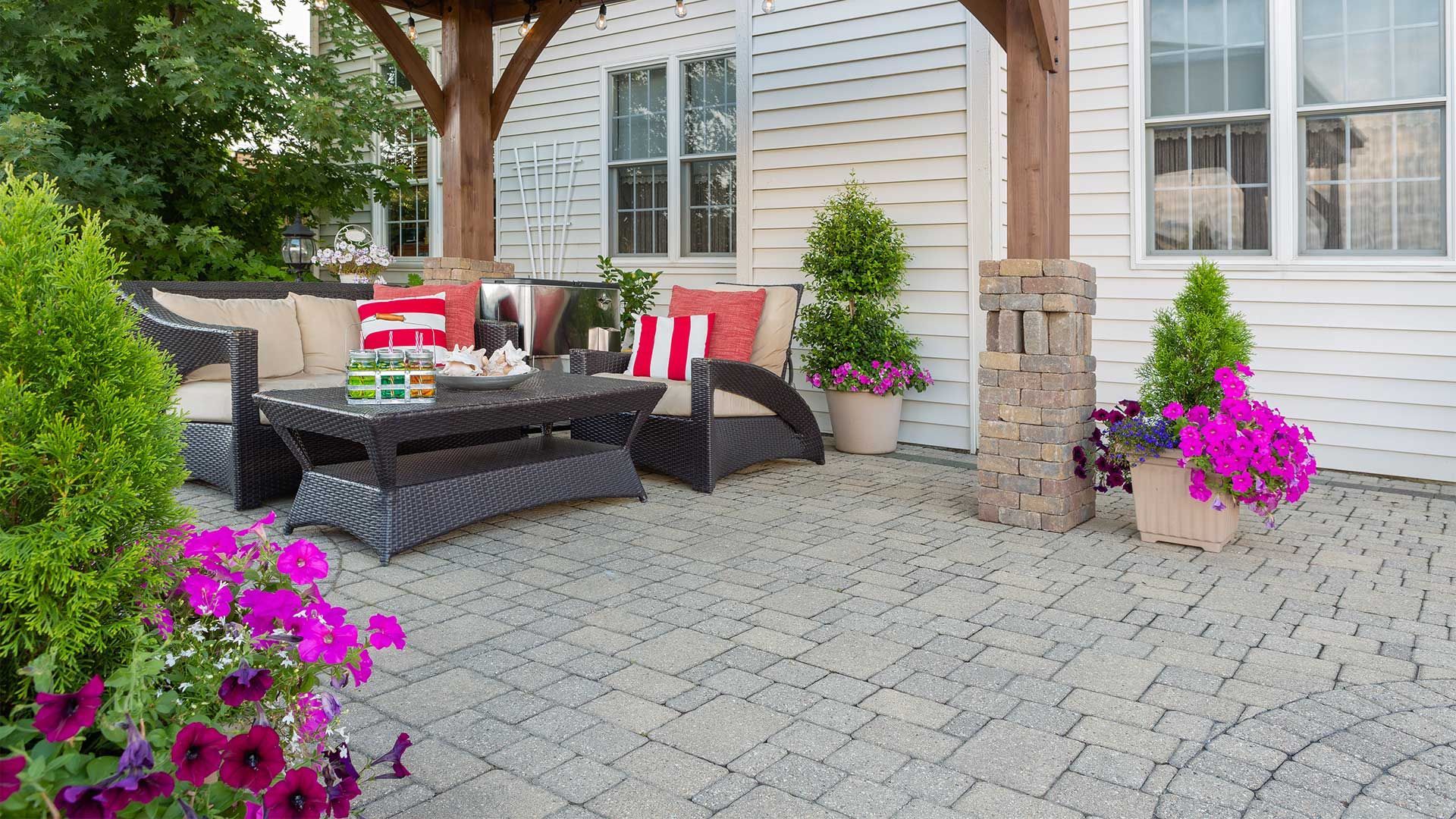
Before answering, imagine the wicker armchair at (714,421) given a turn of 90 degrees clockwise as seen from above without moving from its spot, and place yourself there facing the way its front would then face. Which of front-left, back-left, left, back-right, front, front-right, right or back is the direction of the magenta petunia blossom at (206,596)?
back-left

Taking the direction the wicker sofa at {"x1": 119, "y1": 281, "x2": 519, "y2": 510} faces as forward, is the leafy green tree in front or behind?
behind

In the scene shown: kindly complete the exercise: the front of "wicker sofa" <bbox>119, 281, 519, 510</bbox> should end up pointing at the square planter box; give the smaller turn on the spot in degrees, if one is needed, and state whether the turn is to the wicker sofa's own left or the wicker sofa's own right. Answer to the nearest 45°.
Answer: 0° — it already faces it

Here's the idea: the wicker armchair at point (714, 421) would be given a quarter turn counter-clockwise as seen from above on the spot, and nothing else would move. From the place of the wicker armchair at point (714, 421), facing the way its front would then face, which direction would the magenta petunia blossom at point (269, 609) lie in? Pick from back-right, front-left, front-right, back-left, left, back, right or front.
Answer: front-right

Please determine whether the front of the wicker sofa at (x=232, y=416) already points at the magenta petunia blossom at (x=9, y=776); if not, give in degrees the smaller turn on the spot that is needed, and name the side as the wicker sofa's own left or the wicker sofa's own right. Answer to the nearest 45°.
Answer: approximately 45° to the wicker sofa's own right

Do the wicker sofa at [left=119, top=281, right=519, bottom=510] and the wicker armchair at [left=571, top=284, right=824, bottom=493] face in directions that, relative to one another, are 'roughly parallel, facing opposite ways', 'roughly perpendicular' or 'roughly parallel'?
roughly perpendicular

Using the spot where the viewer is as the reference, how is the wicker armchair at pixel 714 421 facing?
facing the viewer and to the left of the viewer

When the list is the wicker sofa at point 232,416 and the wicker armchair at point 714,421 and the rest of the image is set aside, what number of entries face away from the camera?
0

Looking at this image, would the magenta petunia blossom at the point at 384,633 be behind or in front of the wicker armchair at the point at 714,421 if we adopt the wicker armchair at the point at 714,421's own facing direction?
in front

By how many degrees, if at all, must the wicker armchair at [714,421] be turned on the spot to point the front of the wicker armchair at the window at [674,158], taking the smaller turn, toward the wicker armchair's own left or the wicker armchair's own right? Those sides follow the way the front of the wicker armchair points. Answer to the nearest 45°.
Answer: approximately 135° to the wicker armchair's own right

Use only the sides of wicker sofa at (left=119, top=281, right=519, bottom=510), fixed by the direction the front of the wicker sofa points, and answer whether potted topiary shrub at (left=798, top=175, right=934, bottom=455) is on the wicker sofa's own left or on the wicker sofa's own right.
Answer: on the wicker sofa's own left

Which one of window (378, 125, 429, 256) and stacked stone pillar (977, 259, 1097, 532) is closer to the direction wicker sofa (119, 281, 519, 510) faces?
the stacked stone pillar

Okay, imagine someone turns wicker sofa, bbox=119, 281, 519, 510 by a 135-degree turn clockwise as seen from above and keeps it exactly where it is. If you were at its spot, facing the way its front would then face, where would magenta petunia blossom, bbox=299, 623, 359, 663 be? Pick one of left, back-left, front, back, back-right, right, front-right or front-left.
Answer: left
